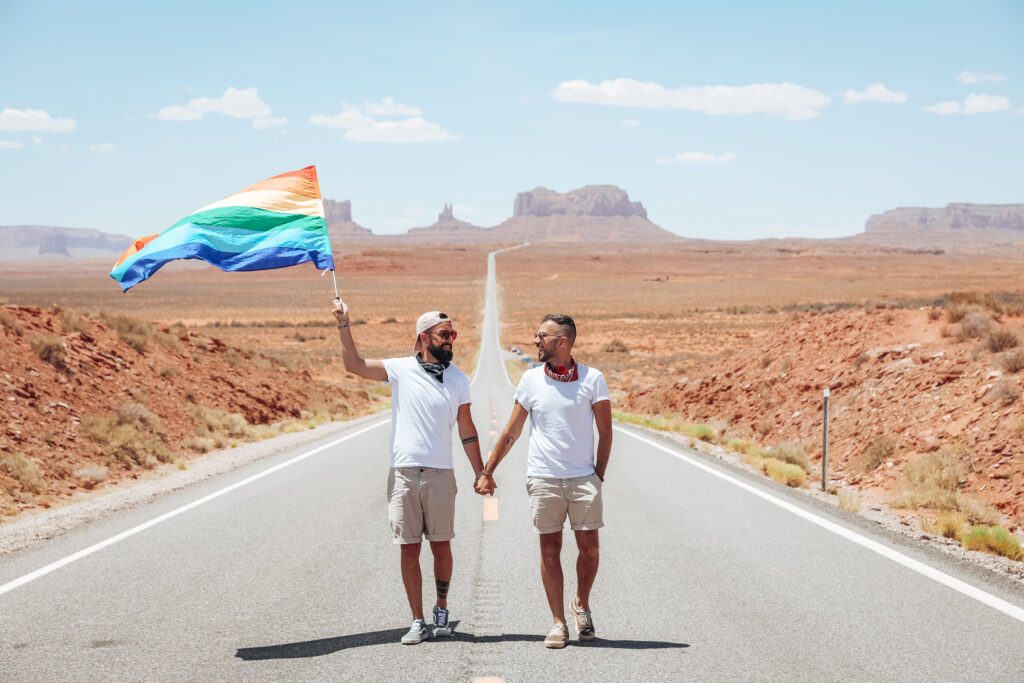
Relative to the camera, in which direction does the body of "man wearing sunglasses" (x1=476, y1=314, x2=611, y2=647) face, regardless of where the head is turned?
toward the camera

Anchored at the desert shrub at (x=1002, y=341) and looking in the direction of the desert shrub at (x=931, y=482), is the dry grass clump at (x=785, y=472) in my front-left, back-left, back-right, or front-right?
front-right

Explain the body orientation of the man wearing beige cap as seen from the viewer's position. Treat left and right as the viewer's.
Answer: facing the viewer

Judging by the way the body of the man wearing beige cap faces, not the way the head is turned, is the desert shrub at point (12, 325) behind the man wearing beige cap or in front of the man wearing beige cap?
behind

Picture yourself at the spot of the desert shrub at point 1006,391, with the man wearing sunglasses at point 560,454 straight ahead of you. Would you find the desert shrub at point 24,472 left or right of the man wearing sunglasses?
right

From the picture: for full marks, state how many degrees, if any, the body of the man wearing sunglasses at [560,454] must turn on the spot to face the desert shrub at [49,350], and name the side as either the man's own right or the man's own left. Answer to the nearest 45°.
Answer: approximately 135° to the man's own right

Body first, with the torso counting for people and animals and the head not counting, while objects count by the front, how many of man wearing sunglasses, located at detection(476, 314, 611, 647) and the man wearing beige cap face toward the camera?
2

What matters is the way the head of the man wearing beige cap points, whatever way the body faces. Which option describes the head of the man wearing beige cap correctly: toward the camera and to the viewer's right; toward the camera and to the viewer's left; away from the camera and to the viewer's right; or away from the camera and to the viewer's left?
toward the camera and to the viewer's right

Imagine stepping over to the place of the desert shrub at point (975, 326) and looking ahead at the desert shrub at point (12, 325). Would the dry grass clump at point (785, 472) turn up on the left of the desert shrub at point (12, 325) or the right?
left

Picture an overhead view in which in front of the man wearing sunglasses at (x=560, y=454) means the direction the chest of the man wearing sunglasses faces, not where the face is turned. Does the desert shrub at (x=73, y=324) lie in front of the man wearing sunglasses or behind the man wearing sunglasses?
behind

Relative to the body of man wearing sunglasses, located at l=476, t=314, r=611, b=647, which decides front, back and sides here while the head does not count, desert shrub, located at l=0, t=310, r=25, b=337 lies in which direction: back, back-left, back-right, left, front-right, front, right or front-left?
back-right

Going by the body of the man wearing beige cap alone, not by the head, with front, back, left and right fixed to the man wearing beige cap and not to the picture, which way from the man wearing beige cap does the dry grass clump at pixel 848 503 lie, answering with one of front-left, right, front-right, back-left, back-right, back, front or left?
back-left

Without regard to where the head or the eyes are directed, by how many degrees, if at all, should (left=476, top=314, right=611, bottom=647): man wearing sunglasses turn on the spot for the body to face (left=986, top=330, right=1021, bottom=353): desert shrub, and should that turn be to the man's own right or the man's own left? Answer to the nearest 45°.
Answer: approximately 135° to the man's own left
